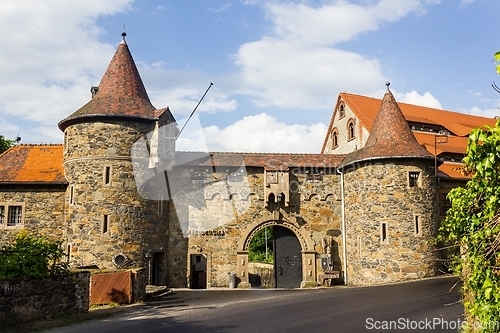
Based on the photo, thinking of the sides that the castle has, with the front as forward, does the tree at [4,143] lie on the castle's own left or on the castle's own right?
on the castle's own right

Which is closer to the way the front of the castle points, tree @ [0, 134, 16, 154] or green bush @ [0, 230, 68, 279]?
the green bush

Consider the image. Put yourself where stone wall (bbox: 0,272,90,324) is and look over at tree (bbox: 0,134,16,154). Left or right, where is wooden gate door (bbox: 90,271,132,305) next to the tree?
right

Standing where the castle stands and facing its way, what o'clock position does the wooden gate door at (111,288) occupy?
The wooden gate door is roughly at 1 o'clock from the castle.

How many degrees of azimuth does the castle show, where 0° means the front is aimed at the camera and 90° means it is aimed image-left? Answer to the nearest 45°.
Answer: approximately 0°
